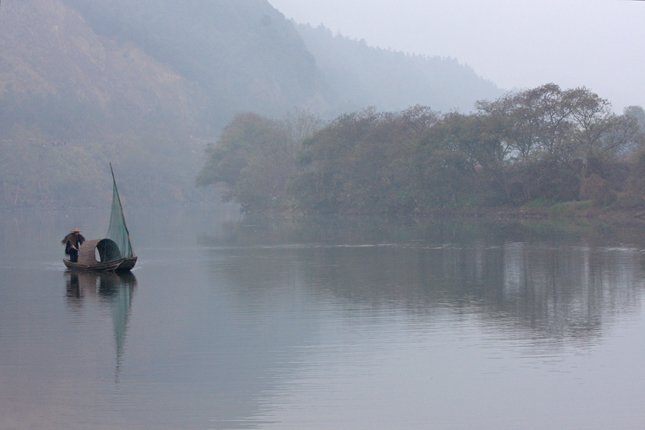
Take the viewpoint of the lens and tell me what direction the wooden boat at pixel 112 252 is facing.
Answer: facing the viewer and to the right of the viewer
